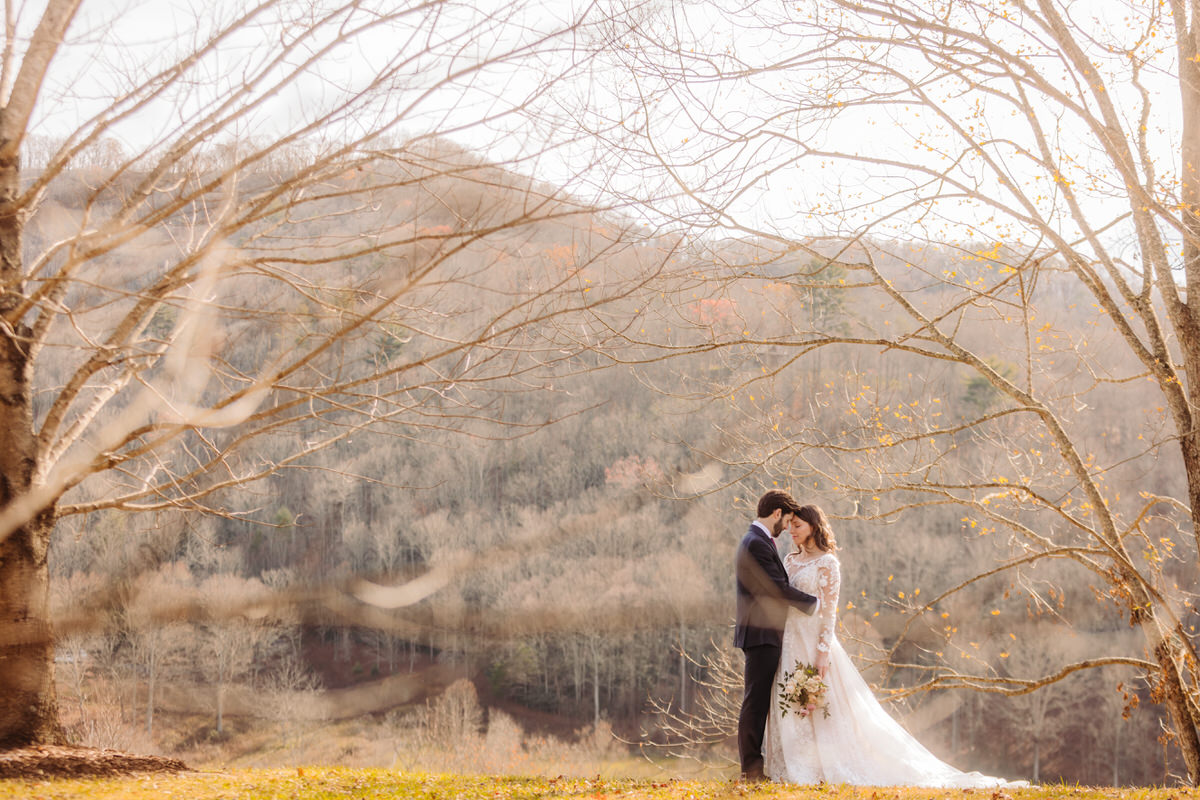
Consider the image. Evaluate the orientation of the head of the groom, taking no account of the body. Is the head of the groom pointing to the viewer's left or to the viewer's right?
to the viewer's right

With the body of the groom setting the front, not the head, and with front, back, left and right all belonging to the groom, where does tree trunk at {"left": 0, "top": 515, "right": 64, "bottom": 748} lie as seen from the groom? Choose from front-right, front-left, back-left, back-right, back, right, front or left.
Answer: back

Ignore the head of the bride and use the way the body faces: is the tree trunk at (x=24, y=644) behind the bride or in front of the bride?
in front

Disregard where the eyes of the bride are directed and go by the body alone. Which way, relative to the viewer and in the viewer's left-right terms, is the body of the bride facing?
facing the viewer and to the left of the viewer

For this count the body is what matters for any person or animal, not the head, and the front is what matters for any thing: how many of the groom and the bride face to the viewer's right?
1

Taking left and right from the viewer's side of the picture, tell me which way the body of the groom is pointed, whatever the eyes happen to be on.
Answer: facing to the right of the viewer
